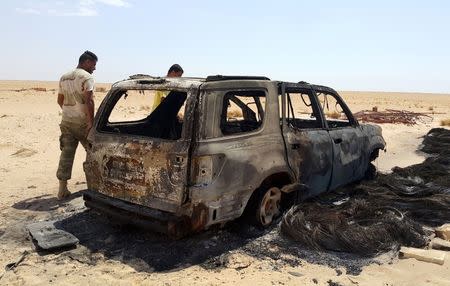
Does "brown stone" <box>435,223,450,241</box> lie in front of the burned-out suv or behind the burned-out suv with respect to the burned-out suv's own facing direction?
in front

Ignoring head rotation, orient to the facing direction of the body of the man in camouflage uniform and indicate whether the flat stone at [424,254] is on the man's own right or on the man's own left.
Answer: on the man's own right

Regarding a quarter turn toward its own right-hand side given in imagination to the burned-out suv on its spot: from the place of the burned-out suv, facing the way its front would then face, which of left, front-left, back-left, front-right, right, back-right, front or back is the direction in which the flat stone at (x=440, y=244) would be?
front-left

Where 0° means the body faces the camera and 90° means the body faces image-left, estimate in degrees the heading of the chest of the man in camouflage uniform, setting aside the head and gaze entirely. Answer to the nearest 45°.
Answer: approximately 225°

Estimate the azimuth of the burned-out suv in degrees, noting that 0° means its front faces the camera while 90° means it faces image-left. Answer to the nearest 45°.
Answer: approximately 225°

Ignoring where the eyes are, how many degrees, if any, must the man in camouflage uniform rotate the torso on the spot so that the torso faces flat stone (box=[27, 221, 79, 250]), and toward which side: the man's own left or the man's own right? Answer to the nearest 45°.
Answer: approximately 135° to the man's own right

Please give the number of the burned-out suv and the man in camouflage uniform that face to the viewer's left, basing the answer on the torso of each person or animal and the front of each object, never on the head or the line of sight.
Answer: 0

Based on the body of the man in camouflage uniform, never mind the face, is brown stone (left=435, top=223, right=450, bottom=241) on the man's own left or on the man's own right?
on the man's own right

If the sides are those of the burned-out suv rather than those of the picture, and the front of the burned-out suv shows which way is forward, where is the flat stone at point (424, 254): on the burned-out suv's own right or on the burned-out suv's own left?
on the burned-out suv's own right
